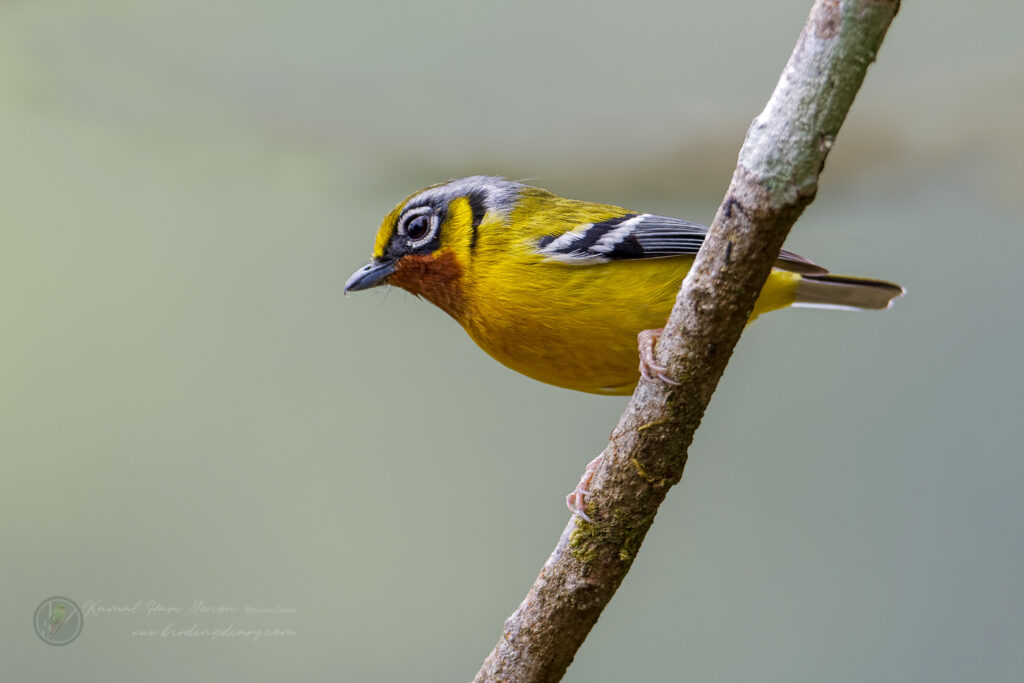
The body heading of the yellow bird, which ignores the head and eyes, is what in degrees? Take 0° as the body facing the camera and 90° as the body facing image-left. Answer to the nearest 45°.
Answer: approximately 90°
